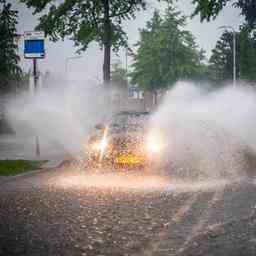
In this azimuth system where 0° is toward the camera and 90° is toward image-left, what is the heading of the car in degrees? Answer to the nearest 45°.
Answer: approximately 0°

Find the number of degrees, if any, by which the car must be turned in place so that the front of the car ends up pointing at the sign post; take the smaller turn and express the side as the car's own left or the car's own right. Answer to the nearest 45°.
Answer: approximately 135° to the car's own right
